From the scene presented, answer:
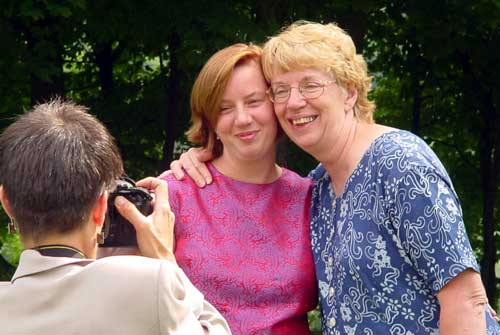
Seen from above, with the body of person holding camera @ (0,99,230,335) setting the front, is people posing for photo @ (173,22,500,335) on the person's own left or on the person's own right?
on the person's own right

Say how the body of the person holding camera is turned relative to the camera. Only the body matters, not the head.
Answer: away from the camera

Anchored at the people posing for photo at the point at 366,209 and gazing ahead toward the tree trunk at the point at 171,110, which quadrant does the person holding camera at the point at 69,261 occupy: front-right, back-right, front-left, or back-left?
back-left

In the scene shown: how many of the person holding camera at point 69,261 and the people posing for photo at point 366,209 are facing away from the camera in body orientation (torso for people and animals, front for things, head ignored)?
1

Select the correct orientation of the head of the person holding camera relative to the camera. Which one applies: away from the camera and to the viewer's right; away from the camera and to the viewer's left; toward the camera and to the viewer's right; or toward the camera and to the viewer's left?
away from the camera and to the viewer's right

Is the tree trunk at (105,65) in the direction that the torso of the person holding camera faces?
yes

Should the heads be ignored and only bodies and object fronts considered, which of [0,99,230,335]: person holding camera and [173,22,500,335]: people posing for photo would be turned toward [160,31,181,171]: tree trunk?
the person holding camera

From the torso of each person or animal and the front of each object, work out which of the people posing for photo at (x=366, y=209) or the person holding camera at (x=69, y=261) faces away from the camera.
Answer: the person holding camera
